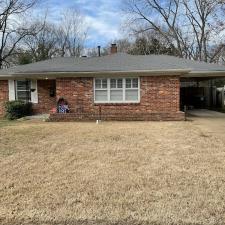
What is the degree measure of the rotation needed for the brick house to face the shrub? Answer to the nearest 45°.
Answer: approximately 90° to its right

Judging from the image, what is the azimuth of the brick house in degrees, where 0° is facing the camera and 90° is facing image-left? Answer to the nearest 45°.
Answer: approximately 0°
